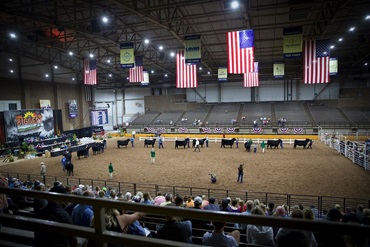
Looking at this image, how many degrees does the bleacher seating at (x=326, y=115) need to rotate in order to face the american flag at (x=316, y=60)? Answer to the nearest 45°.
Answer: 0° — it already faces it

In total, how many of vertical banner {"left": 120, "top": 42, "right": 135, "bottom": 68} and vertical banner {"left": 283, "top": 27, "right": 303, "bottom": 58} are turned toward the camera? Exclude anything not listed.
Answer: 2

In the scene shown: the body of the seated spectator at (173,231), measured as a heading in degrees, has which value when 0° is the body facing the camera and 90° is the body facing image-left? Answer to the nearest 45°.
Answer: approximately 180°

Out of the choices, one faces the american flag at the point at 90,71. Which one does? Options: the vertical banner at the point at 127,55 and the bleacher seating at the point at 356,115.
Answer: the bleacher seating

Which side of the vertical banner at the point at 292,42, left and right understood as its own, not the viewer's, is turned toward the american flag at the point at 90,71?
right

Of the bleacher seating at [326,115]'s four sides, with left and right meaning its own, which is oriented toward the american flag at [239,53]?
front

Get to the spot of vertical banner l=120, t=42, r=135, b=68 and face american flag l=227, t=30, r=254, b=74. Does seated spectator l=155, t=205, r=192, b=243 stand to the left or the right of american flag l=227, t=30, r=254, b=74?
right

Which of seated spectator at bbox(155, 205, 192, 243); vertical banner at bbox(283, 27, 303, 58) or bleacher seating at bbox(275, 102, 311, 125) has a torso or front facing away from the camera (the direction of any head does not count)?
the seated spectator

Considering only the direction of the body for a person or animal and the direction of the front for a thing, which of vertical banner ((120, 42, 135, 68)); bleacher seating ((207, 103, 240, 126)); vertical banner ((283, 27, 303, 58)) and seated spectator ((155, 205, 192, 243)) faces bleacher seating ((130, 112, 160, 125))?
the seated spectator

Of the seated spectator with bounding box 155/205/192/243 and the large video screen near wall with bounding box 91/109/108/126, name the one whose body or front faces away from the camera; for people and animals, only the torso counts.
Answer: the seated spectator

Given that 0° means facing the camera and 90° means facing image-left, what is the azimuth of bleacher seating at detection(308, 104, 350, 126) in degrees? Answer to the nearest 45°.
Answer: approximately 0°

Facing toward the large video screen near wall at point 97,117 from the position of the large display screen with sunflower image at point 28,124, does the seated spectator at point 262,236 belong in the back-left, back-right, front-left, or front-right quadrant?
back-right

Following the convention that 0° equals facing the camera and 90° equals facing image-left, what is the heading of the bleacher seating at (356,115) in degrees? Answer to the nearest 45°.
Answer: approximately 45°
